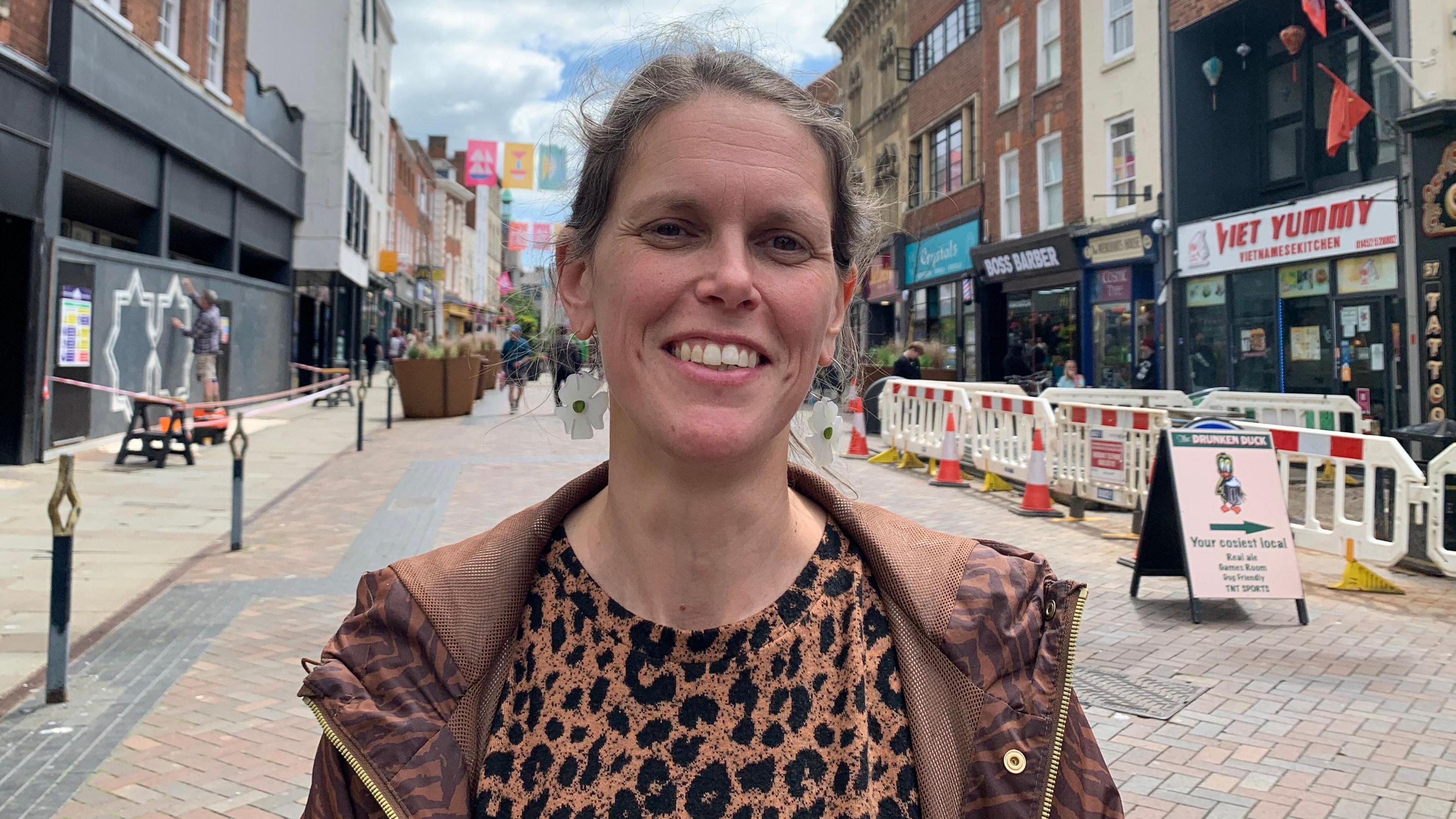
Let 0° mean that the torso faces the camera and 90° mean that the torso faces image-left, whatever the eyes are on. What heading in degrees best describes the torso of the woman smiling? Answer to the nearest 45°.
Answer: approximately 0°

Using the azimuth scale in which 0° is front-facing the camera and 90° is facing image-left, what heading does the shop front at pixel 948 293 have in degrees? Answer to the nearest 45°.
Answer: approximately 45°

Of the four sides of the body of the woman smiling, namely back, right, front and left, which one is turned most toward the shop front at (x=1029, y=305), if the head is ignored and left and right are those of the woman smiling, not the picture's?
back

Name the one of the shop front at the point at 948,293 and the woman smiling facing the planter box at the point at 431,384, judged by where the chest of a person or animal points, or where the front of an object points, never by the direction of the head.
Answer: the shop front

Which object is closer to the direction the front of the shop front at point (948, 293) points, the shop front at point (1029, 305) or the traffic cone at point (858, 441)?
the traffic cone

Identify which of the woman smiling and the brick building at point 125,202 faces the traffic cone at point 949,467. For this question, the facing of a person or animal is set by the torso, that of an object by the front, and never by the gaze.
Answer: the brick building

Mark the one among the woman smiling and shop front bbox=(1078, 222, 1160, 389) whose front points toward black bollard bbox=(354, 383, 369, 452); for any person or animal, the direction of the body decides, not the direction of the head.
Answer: the shop front
